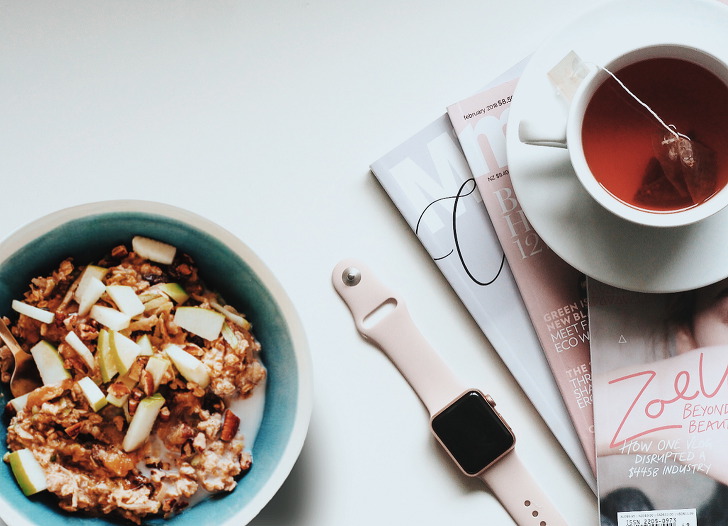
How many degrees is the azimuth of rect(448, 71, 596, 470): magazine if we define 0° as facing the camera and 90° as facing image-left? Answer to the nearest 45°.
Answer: approximately 0°
